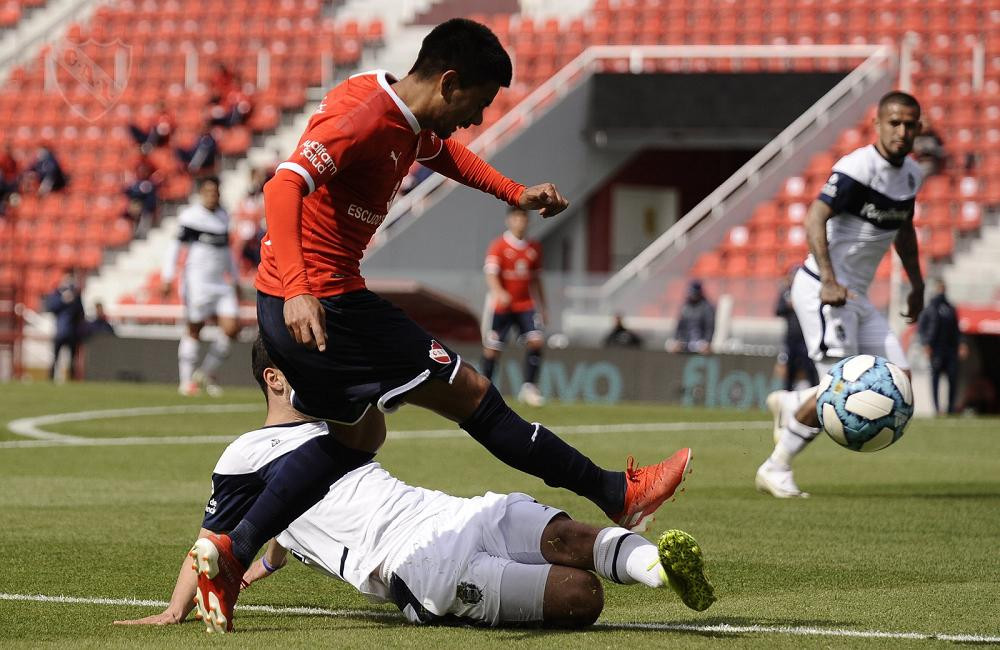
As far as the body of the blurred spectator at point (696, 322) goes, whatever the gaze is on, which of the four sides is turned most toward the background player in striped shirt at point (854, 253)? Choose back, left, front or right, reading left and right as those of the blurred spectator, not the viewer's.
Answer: front

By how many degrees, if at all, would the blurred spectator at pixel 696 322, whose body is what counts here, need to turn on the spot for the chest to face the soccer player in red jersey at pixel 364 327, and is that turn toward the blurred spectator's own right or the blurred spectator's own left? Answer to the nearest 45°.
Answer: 0° — they already face them

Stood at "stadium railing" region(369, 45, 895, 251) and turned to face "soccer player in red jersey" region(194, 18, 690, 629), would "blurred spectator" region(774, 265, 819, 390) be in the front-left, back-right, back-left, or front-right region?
front-left

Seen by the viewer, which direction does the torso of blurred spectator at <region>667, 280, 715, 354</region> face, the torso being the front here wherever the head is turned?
toward the camera

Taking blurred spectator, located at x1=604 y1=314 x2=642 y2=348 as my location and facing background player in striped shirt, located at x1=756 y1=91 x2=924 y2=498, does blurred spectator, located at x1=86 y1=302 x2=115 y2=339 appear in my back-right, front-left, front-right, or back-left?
back-right

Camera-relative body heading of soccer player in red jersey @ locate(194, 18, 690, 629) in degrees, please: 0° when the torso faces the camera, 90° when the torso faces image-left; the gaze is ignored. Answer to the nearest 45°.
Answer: approximately 315°
